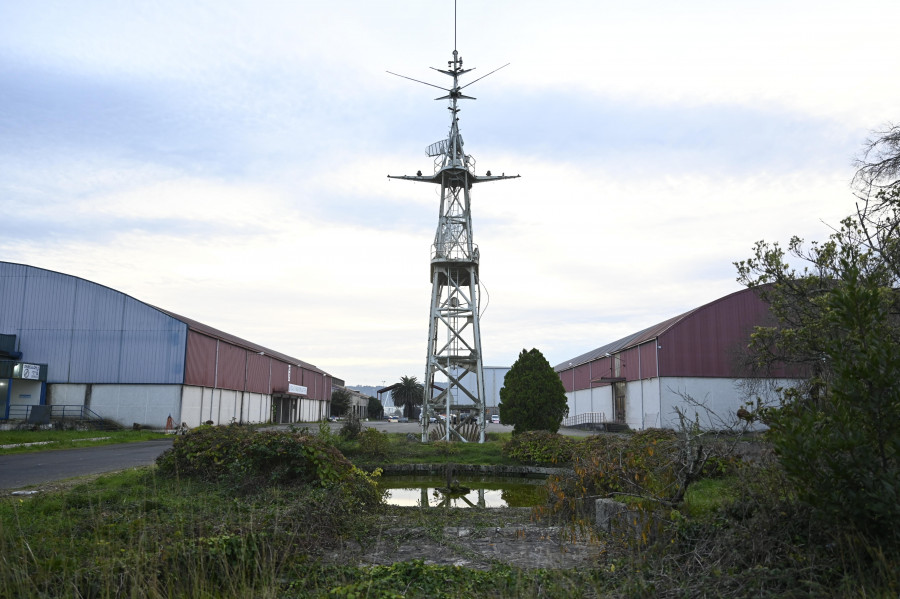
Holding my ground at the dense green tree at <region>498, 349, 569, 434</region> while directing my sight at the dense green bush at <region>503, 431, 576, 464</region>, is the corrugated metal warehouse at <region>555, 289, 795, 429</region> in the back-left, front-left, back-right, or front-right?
back-left

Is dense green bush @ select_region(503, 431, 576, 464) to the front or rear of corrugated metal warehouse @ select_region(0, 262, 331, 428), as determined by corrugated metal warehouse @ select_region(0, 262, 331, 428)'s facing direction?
to the front

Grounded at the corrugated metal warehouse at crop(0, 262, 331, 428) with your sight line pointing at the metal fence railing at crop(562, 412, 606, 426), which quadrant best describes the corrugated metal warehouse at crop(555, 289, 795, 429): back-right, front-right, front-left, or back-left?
front-right

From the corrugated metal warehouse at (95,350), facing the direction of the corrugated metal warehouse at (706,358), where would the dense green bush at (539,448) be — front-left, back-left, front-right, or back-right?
front-right
